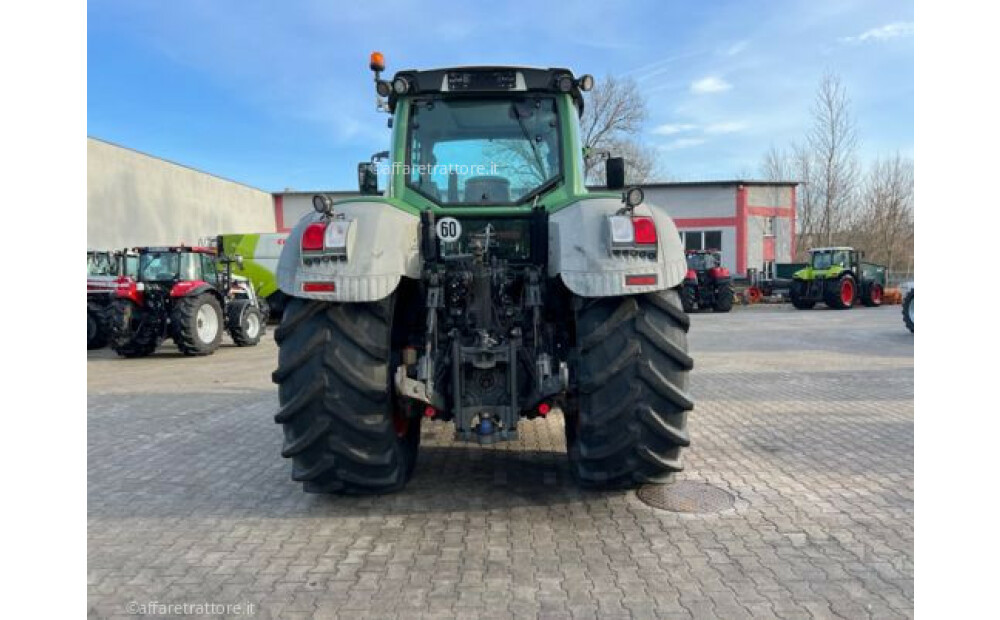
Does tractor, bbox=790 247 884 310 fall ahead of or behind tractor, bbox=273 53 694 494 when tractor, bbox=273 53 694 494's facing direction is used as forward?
ahead

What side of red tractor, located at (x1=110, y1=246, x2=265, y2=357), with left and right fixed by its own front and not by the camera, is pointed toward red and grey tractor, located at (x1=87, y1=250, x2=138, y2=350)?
left

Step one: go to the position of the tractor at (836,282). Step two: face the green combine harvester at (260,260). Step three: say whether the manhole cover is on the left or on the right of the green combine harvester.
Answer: left

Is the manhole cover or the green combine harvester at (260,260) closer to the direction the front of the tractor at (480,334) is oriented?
the green combine harvester

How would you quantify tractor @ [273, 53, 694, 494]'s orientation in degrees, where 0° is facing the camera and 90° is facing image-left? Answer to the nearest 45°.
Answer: approximately 180°

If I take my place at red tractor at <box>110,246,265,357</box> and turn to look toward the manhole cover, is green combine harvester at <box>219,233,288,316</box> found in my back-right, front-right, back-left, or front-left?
back-left

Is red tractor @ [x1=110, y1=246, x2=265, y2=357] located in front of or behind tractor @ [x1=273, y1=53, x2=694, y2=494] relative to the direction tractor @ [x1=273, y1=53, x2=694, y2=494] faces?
in front
